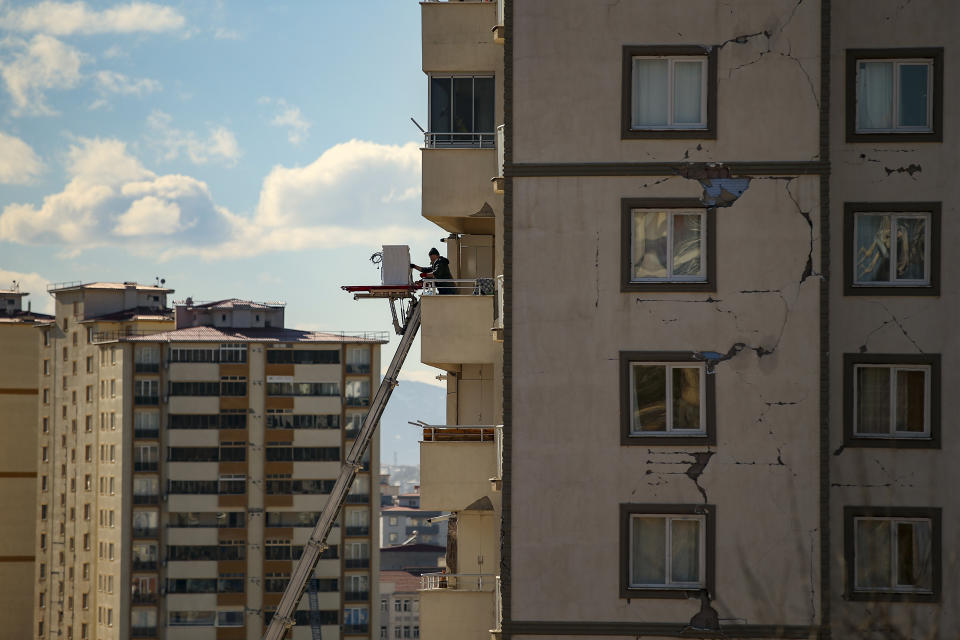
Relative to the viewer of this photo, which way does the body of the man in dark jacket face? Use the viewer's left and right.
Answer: facing to the left of the viewer

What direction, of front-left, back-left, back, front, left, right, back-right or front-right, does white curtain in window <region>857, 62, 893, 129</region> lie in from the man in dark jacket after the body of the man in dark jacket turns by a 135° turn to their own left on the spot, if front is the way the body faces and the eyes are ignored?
front

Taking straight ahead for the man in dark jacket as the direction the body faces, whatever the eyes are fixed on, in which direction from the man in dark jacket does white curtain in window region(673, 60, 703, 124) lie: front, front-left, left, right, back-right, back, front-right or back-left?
back-left
